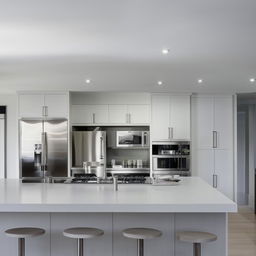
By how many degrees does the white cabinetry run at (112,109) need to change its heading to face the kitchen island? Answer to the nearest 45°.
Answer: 0° — it already faces it

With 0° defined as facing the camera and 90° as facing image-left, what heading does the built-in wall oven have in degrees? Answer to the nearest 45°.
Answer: approximately 0°

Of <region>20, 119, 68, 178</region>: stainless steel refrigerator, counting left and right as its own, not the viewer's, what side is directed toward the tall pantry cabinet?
left

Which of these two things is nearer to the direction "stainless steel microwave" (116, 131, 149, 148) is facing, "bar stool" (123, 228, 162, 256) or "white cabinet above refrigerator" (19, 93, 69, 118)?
the bar stool

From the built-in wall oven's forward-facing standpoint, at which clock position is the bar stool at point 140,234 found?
The bar stool is roughly at 12 o'clock from the built-in wall oven.

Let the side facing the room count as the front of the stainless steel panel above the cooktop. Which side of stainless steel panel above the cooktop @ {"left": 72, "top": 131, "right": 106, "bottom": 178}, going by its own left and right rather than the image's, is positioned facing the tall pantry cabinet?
left

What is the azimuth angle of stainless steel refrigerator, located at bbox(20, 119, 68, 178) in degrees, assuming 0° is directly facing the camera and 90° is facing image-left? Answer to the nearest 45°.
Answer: approximately 0°

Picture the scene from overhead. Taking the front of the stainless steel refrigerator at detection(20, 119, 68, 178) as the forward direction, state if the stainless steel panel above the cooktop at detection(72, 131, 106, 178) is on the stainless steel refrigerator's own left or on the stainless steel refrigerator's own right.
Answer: on the stainless steel refrigerator's own left
